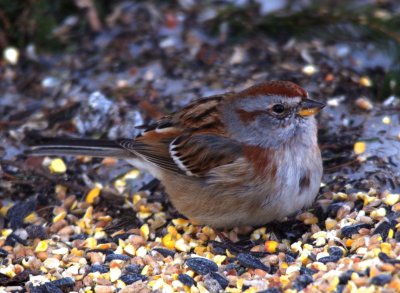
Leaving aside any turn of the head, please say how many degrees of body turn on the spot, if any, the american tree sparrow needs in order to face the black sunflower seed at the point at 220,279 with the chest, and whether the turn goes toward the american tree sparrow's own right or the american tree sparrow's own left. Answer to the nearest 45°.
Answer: approximately 90° to the american tree sparrow's own right

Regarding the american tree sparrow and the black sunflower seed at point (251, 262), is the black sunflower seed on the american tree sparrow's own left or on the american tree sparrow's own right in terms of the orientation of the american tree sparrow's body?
on the american tree sparrow's own right

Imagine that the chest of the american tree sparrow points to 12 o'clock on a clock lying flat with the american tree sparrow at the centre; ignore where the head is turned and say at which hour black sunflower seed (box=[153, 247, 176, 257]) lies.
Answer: The black sunflower seed is roughly at 5 o'clock from the american tree sparrow.

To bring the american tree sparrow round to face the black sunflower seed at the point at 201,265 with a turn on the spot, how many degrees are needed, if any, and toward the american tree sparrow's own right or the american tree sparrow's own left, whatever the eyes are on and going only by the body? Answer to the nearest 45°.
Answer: approximately 135° to the american tree sparrow's own right

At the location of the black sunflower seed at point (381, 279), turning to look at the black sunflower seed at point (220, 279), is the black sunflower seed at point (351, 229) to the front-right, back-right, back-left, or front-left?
front-right

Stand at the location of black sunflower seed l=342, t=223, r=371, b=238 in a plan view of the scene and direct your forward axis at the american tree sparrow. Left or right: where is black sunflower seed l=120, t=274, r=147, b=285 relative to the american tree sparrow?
left

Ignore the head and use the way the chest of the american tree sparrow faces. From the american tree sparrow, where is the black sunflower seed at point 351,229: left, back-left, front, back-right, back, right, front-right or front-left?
front-right

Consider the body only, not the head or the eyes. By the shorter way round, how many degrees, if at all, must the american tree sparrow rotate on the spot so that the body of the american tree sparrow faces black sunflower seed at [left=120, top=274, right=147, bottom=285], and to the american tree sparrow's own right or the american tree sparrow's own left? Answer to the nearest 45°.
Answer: approximately 135° to the american tree sparrow's own right

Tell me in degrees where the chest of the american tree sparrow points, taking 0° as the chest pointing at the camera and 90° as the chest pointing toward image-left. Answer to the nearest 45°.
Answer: approximately 270°
